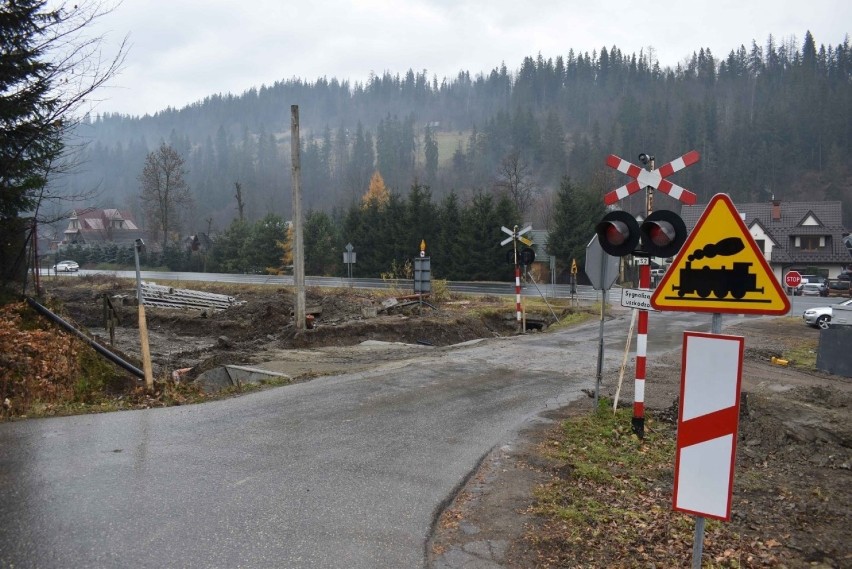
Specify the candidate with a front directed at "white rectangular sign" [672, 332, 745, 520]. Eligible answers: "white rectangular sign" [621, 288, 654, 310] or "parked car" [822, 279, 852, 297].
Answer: "white rectangular sign" [621, 288, 654, 310]

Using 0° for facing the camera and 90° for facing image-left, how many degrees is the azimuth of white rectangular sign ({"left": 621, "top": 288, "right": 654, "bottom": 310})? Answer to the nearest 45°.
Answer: approximately 0°

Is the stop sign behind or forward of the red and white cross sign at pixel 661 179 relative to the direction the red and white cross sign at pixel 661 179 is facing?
behind

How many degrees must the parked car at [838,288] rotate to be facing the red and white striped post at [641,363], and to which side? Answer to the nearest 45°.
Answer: approximately 90° to its left

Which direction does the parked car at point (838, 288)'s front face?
to the viewer's left

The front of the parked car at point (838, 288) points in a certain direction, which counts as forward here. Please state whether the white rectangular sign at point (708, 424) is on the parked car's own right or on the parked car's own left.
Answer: on the parked car's own left

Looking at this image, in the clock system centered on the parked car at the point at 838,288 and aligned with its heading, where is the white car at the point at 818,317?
The white car is roughly at 9 o'clock from the parked car.

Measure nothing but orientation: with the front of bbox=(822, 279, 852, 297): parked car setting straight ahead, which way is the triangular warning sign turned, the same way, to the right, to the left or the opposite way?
to the left

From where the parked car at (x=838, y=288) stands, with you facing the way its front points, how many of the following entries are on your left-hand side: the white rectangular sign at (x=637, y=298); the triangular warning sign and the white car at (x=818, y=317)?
3
